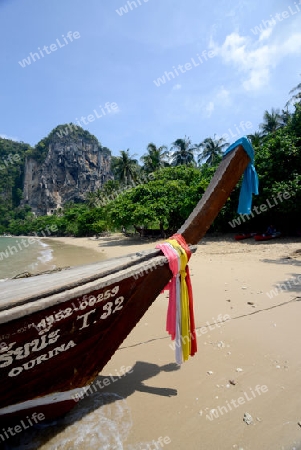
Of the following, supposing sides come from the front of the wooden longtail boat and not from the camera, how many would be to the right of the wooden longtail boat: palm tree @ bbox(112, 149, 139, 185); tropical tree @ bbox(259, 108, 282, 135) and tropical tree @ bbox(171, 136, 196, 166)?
0

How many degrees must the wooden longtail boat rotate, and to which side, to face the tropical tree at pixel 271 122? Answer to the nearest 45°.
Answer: approximately 45° to its left

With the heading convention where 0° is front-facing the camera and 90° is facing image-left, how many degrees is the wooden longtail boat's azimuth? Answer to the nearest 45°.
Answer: approximately 270°

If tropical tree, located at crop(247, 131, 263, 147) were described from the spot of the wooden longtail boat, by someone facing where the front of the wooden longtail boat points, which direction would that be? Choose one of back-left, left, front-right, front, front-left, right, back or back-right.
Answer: front-left

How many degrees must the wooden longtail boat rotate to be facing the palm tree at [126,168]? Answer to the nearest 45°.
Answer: approximately 90° to its left

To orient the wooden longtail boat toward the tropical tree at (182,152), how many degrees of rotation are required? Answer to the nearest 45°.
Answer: approximately 45° to its left

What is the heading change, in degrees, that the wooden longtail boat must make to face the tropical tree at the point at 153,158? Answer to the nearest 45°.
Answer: approximately 90° to its left

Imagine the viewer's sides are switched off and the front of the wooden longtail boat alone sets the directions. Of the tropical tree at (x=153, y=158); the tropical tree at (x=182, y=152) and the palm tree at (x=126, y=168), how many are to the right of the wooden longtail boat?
0
